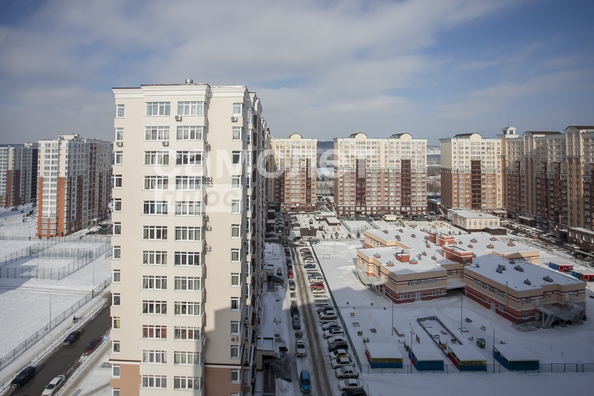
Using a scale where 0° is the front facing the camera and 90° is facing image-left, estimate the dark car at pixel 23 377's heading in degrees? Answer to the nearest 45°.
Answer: approximately 45°

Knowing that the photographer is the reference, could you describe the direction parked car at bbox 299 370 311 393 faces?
facing the viewer

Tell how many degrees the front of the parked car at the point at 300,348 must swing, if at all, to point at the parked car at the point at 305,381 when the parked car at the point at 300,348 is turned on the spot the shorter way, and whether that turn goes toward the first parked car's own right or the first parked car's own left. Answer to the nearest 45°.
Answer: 0° — it already faces it

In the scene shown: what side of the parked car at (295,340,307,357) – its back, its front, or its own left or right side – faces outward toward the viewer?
front

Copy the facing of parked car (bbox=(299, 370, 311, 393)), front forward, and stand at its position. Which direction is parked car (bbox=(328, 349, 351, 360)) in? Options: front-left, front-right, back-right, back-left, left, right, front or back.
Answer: back-left

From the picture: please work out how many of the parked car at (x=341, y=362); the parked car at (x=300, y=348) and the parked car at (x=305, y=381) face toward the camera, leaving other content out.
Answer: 2

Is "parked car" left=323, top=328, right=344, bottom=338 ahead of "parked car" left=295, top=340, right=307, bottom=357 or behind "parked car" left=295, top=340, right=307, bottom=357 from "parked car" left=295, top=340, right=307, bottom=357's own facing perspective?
behind
